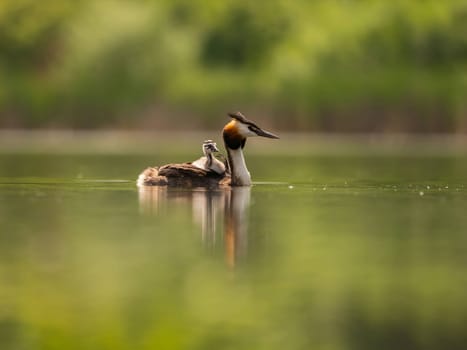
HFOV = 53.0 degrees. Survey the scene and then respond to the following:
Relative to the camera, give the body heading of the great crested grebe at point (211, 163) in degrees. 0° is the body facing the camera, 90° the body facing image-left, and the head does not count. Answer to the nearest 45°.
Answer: approximately 270°

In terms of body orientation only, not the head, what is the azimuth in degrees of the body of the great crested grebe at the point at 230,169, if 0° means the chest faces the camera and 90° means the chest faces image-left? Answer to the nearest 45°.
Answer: approximately 270°
